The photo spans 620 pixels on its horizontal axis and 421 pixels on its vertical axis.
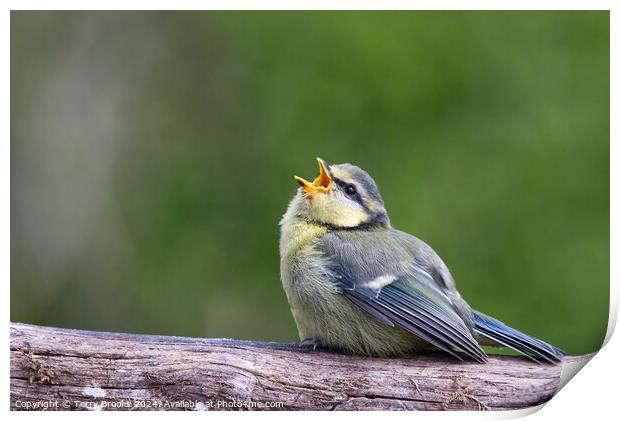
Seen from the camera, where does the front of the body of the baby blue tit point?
to the viewer's left
